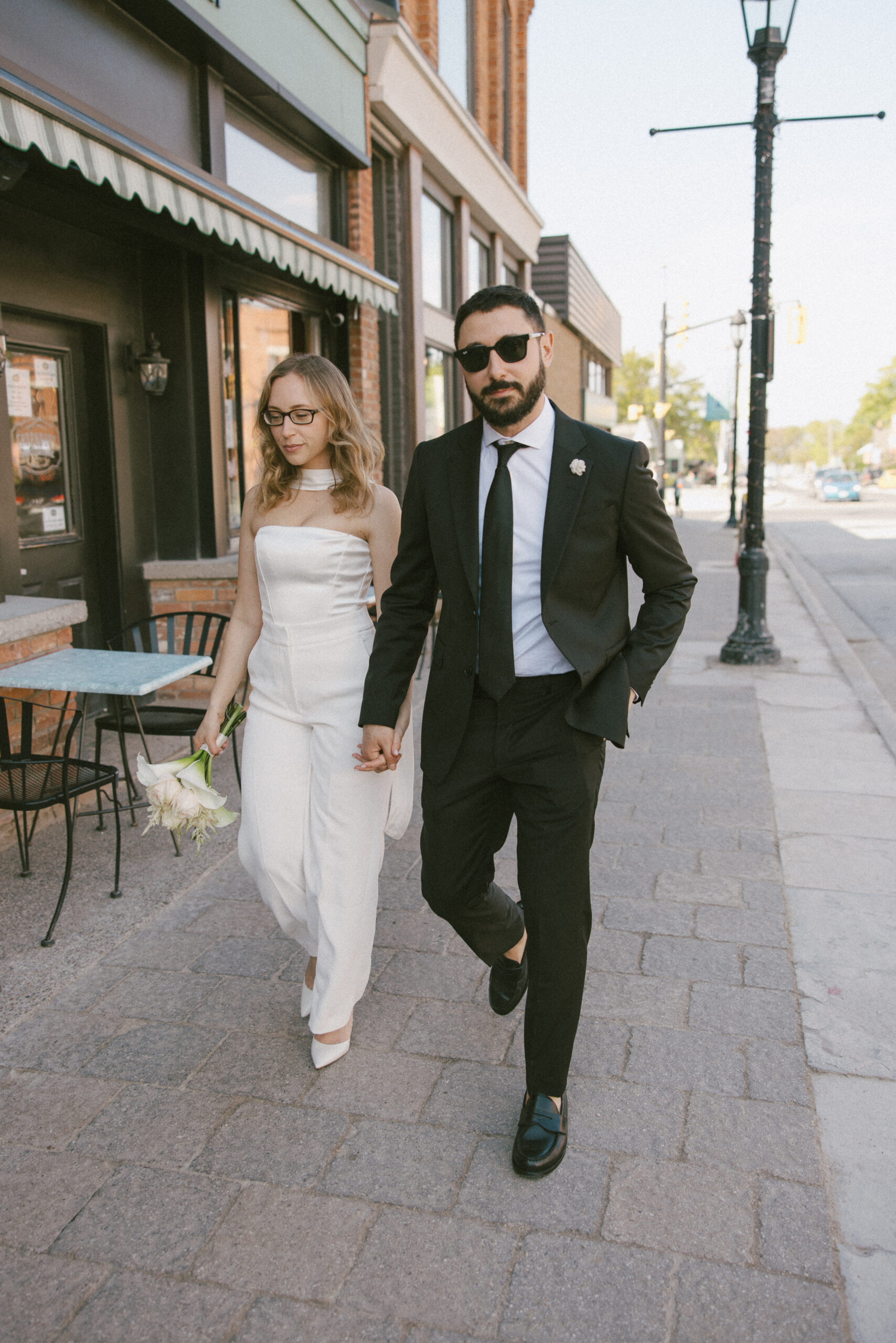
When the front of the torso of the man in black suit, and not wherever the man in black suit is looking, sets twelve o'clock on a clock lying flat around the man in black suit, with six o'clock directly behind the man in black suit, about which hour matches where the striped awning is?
The striped awning is roughly at 5 o'clock from the man in black suit.

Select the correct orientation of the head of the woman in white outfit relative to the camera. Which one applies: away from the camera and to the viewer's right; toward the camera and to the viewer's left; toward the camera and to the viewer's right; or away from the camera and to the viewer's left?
toward the camera and to the viewer's left

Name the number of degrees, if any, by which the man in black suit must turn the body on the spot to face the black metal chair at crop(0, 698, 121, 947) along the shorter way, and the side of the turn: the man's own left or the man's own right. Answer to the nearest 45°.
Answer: approximately 135° to the man's own right

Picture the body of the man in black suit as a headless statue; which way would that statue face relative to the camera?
toward the camera

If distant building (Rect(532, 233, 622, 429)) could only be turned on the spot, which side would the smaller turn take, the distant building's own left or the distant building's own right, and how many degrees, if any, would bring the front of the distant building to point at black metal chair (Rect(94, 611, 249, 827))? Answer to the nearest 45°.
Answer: approximately 90° to the distant building's own right

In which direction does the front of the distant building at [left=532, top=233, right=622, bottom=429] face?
to the viewer's right

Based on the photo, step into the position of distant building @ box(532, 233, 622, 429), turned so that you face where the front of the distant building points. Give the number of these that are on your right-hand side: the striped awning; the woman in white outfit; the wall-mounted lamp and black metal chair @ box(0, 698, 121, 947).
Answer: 4

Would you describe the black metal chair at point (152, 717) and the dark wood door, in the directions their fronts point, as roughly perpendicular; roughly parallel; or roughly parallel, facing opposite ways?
roughly perpendicular

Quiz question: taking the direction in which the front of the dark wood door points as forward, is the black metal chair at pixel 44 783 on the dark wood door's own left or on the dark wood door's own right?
on the dark wood door's own right

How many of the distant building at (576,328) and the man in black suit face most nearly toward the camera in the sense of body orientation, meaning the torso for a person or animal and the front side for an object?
1

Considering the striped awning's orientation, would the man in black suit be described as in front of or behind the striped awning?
in front
